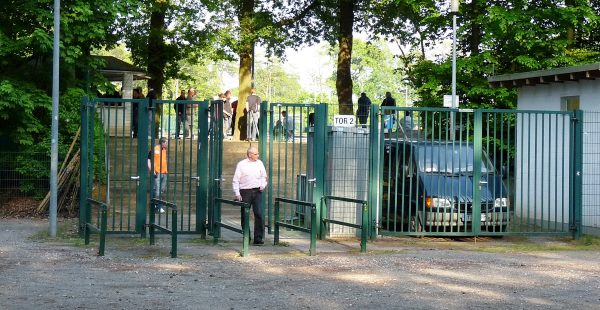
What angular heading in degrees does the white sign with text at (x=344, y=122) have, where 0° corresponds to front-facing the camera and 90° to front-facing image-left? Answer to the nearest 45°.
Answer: approximately 0°

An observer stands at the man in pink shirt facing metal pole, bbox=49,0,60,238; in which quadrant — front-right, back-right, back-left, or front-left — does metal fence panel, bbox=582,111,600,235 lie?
back-right

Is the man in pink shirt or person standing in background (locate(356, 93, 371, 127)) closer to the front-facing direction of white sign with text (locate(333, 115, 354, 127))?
the man in pink shirt

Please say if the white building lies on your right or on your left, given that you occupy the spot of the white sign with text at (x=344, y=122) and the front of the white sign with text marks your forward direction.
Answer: on your left

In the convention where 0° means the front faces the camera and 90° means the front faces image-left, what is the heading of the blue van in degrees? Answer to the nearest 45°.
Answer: approximately 315°
